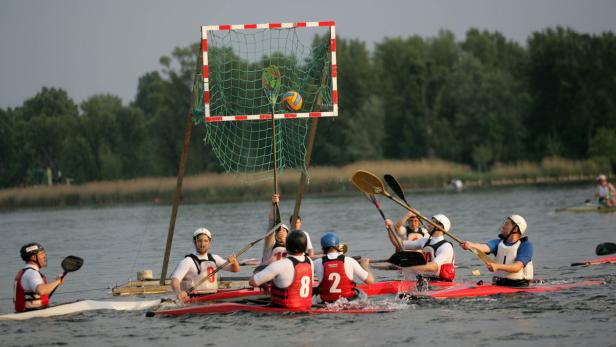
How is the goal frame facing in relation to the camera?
toward the camera

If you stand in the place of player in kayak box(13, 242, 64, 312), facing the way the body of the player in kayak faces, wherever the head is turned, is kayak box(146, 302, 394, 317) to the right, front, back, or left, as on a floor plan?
front

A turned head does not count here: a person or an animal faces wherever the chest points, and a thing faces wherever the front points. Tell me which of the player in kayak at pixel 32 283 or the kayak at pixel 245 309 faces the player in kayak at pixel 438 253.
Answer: the player in kayak at pixel 32 283

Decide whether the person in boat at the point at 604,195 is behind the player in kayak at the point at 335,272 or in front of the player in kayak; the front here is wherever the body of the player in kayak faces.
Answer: in front

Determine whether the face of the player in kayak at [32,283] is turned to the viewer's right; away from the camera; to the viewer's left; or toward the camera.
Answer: to the viewer's right

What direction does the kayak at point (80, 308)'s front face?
to the viewer's right

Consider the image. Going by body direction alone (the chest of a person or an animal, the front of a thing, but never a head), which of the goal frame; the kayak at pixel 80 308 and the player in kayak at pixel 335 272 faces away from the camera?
the player in kayak

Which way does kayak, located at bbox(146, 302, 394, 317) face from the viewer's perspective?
to the viewer's left

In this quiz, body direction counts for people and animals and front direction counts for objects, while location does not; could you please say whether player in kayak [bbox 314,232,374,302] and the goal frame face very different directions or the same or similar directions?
very different directions

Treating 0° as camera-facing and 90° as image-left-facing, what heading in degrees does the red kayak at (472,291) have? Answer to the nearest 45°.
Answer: approximately 90°

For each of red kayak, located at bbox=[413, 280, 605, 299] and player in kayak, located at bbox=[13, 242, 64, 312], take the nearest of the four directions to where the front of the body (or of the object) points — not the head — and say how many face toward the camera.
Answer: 0
